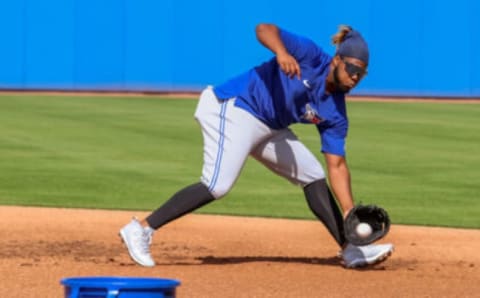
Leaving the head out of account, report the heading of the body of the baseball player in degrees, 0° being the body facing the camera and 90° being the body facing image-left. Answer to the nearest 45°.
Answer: approximately 315°

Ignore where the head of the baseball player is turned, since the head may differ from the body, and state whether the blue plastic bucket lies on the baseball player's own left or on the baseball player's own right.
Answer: on the baseball player's own right

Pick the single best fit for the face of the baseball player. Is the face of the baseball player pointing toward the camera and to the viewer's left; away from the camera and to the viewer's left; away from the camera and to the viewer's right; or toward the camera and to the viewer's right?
toward the camera and to the viewer's right
